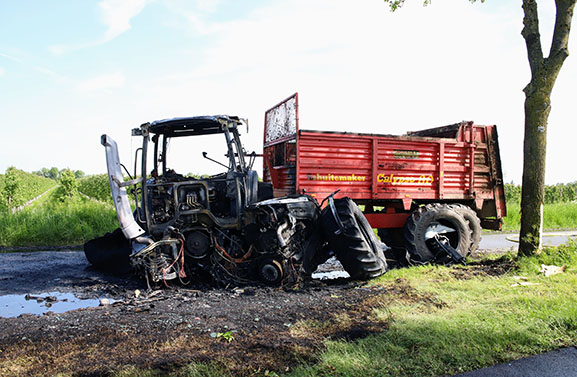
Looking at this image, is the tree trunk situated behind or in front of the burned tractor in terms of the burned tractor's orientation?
behind

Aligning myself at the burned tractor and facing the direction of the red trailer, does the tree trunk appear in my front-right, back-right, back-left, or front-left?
front-right

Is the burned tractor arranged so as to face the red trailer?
no

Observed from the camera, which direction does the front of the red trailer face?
facing the viewer and to the left of the viewer

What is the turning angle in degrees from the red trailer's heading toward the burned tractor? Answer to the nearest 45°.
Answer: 0° — it already faces it

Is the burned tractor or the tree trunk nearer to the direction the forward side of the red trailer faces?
the burned tractor

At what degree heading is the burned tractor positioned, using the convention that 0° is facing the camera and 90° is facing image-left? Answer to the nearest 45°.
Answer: approximately 45°

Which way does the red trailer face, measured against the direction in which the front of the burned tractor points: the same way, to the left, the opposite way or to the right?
the same way

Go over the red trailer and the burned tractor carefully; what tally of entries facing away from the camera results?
0

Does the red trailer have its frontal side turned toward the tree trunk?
no

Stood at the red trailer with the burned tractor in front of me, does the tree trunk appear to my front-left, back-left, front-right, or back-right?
back-left
